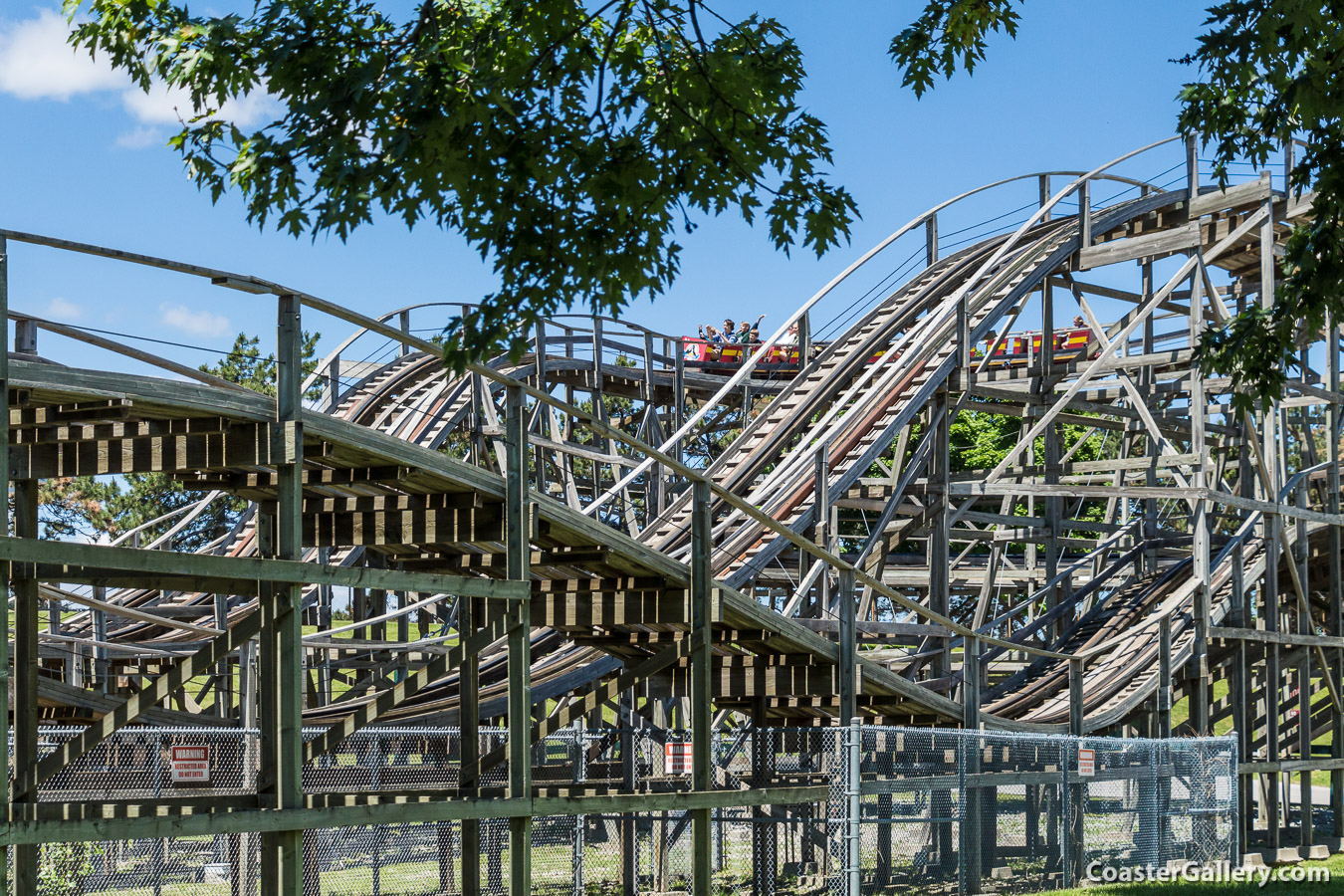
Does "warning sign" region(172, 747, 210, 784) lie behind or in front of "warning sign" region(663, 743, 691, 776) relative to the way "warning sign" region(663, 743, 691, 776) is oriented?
in front

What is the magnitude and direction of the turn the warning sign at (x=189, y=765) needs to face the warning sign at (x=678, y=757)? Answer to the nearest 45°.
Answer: approximately 135° to its left

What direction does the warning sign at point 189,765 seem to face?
toward the camera

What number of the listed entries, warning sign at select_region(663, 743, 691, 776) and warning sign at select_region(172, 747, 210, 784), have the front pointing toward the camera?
2

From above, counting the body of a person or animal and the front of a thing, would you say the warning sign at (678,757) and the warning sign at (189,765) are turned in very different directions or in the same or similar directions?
same or similar directions

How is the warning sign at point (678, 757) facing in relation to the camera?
toward the camera
